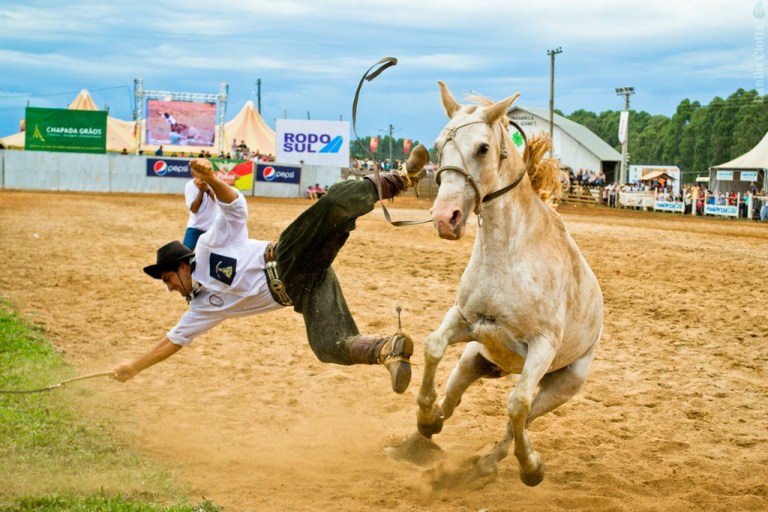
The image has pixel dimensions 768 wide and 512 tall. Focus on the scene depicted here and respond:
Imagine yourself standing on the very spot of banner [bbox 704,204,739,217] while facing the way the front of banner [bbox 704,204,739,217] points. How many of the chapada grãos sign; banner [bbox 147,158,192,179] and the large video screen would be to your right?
3

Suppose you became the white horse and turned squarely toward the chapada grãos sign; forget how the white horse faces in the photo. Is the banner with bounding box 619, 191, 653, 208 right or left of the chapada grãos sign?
right

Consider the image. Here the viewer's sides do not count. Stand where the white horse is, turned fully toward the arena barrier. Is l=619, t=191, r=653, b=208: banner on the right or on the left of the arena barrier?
right

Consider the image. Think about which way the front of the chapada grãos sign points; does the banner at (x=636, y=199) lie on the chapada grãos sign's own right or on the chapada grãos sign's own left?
on the chapada grãos sign's own left

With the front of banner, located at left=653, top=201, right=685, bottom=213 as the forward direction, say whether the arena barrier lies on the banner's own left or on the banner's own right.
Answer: on the banner's own right

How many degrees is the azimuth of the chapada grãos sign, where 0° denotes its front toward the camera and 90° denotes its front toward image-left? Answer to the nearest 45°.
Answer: approximately 0°

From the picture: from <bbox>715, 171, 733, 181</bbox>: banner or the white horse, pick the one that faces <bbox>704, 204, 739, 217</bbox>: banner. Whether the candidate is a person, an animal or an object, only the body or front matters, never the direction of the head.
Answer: <bbox>715, 171, 733, 181</bbox>: banner

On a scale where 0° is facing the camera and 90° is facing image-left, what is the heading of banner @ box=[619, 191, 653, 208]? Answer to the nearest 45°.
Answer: approximately 0°
